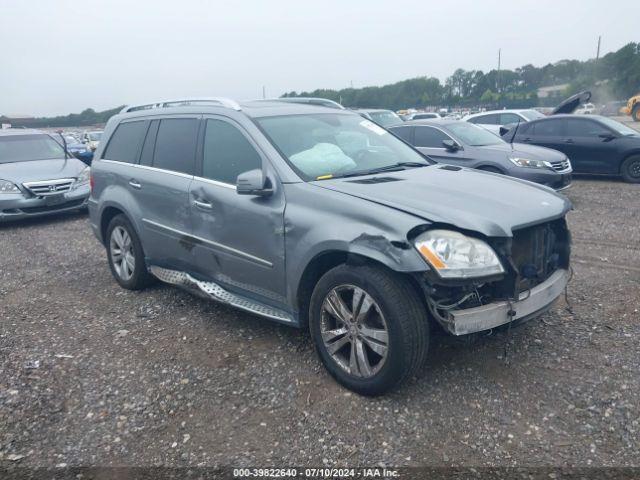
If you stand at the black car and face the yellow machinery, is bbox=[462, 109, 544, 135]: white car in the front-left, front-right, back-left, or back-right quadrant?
front-left

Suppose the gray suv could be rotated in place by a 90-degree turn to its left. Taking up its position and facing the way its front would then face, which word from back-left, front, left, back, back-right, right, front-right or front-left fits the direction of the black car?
front

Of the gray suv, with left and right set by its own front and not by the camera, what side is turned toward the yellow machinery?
left

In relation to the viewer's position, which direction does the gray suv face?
facing the viewer and to the right of the viewer
